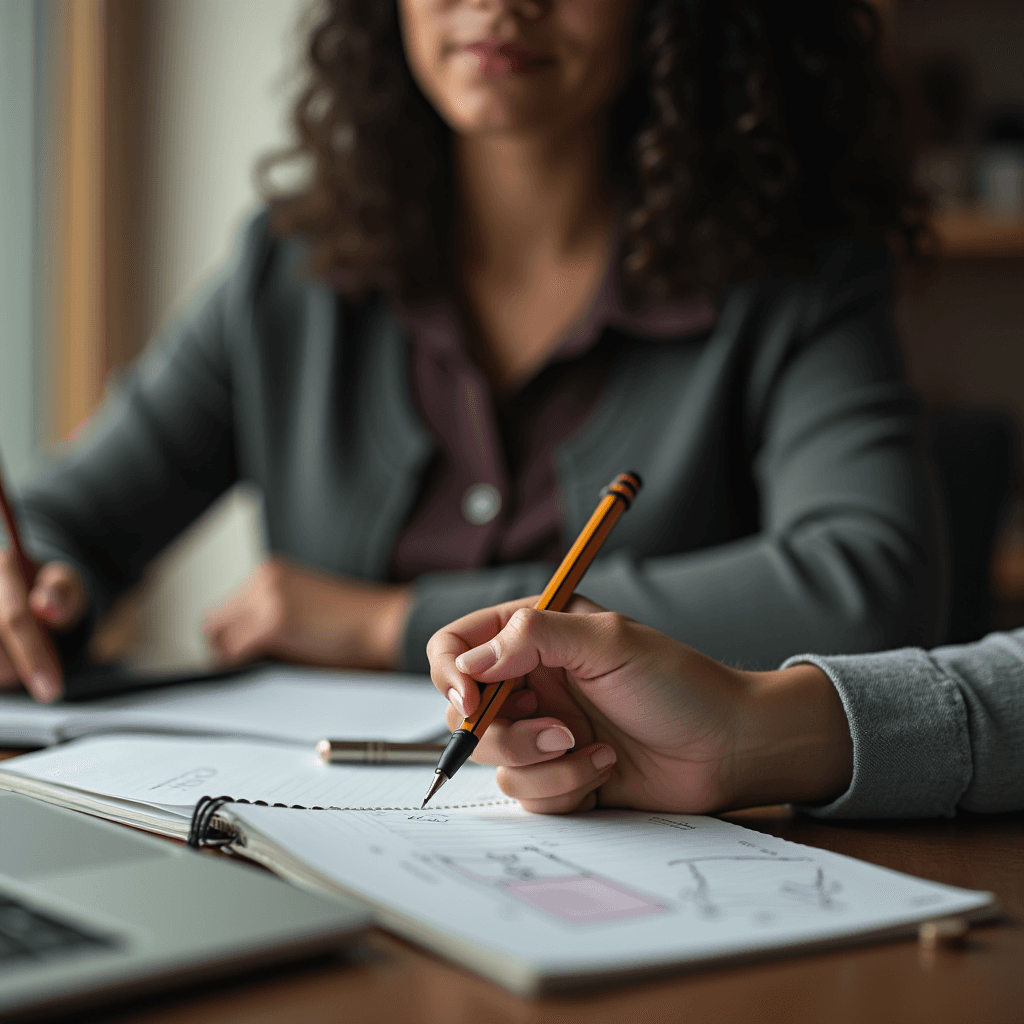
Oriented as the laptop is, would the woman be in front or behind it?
in front

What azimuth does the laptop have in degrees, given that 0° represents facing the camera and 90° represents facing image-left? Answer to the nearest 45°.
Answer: approximately 225°

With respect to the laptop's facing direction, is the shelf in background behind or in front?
in front
